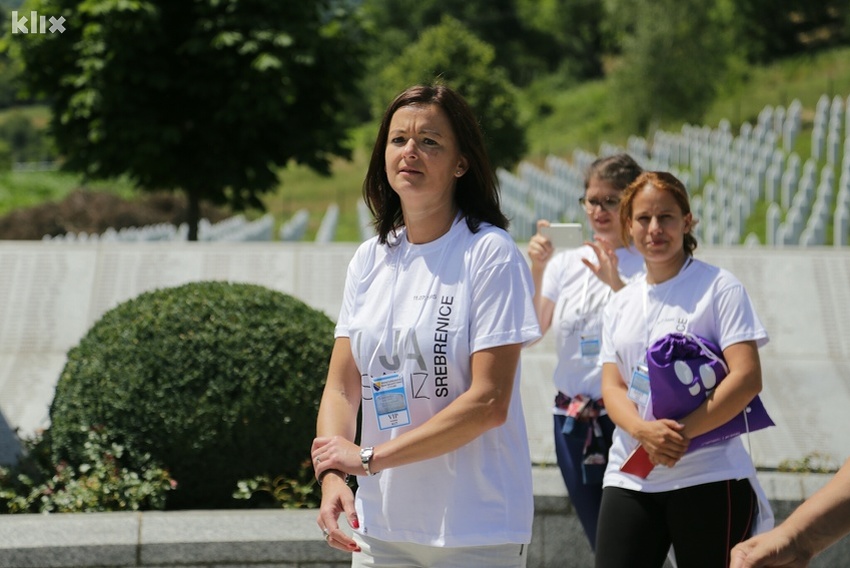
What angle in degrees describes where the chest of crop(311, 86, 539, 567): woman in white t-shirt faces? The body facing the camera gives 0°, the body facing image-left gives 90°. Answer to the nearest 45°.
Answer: approximately 45°

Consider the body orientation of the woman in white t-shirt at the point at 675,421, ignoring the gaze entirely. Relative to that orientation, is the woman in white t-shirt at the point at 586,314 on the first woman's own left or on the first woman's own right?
on the first woman's own right

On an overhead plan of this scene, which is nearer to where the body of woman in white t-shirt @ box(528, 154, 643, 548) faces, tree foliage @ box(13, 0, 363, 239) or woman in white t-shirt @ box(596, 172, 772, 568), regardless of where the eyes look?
the woman in white t-shirt

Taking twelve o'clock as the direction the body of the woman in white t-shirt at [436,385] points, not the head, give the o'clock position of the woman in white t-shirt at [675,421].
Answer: the woman in white t-shirt at [675,421] is roughly at 6 o'clock from the woman in white t-shirt at [436,385].

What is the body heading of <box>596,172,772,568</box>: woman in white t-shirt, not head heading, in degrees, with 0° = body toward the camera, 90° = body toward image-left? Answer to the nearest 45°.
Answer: approximately 45°

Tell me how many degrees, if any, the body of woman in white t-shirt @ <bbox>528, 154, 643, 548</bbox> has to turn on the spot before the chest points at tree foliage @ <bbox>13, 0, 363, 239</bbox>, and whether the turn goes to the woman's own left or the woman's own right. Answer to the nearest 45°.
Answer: approximately 135° to the woman's own right

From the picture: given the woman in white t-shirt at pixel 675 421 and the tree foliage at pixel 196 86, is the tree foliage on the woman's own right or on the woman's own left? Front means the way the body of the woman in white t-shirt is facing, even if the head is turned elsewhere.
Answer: on the woman's own right

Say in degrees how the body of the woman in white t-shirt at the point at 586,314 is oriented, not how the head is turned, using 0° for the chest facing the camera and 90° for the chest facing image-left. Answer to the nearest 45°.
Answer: approximately 0°

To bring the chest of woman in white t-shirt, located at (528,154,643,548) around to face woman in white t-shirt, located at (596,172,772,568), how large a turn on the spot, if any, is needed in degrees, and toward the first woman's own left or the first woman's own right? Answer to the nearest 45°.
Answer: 0° — they already face them

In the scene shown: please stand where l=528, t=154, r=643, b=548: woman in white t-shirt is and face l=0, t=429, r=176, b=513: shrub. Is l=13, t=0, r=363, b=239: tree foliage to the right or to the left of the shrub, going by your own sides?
right

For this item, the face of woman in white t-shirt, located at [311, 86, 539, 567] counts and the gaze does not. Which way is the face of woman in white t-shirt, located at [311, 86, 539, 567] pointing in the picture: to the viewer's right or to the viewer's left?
to the viewer's left
